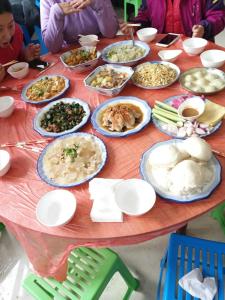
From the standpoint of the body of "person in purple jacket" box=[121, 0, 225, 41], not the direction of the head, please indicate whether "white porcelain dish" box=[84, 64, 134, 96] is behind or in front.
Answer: in front

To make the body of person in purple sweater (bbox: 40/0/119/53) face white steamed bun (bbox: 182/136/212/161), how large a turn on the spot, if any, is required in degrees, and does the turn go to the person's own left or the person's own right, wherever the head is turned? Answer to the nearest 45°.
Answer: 0° — they already face it

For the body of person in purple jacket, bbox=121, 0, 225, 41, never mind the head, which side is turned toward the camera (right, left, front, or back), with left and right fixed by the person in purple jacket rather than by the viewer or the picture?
front

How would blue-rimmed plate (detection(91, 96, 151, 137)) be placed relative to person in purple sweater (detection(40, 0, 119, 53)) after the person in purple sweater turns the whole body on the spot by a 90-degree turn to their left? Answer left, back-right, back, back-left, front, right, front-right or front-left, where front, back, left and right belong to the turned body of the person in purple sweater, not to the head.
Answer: right

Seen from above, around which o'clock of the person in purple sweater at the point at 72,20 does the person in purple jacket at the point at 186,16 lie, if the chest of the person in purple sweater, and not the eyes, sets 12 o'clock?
The person in purple jacket is roughly at 9 o'clock from the person in purple sweater.

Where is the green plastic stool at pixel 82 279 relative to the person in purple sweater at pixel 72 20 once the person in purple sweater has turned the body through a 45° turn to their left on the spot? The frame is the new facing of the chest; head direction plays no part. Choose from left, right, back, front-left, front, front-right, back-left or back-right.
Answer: front-right

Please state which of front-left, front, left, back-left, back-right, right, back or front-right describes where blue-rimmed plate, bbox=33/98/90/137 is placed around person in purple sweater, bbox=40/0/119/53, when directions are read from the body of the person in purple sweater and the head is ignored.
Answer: front

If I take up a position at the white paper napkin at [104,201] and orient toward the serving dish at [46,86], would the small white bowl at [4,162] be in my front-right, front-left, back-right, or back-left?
front-left

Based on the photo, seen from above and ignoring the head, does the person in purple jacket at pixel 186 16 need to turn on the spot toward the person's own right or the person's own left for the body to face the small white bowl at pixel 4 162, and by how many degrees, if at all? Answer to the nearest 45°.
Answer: approximately 45° to the person's own right

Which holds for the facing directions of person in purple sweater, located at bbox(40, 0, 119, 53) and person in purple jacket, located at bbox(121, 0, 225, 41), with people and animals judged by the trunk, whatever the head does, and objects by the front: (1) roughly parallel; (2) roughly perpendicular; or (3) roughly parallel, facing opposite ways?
roughly parallel

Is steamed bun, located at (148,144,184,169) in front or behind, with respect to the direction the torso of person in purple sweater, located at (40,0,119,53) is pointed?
in front

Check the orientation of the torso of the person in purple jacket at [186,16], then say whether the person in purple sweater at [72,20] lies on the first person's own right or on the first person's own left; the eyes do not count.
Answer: on the first person's own right

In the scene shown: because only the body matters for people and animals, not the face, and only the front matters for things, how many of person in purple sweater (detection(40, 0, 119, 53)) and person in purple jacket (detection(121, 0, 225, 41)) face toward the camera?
2

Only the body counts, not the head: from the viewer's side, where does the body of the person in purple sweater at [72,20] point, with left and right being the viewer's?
facing the viewer

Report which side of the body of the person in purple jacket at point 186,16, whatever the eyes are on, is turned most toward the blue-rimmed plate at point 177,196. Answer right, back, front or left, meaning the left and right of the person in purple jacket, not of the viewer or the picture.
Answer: front

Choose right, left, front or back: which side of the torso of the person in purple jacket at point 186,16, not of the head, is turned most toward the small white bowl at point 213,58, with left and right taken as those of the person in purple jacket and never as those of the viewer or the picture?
front
